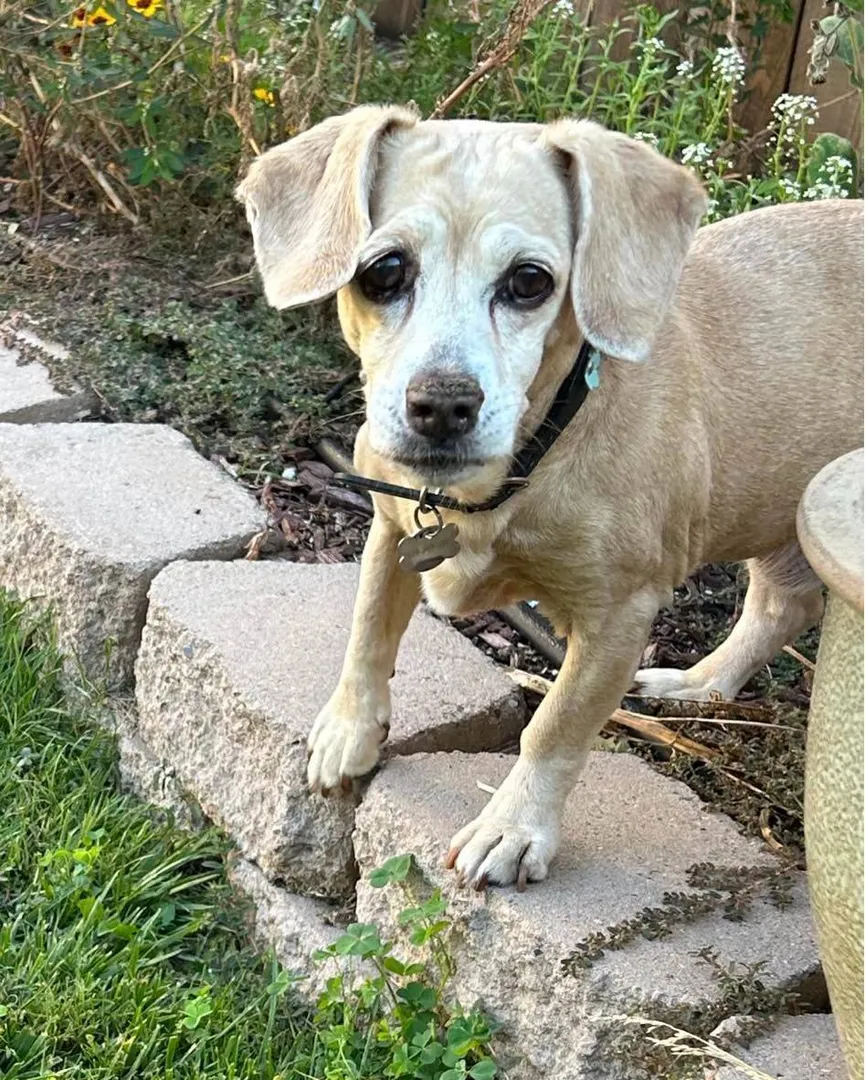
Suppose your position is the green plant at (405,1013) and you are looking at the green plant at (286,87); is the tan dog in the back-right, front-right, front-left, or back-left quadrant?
front-right

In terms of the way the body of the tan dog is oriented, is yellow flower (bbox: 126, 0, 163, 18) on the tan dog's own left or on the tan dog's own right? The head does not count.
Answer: on the tan dog's own right

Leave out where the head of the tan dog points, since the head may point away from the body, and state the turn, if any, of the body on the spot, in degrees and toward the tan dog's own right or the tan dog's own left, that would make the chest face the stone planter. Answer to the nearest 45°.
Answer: approximately 90° to the tan dog's own left

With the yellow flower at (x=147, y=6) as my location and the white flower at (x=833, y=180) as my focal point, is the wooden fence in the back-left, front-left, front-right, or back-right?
front-left

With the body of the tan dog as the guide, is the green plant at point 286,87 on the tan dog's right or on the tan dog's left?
on the tan dog's right

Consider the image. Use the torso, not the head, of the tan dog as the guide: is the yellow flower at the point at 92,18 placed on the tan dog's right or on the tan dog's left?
on the tan dog's right

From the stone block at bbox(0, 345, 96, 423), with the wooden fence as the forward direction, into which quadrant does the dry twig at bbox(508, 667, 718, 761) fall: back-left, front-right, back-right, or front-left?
front-right

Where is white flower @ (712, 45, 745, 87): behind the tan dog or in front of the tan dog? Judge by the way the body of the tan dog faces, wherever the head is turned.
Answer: behind

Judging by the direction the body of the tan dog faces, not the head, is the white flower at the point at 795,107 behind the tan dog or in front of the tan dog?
behind

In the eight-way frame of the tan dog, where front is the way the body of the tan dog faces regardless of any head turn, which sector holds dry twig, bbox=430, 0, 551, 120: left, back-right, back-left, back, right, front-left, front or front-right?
back-right

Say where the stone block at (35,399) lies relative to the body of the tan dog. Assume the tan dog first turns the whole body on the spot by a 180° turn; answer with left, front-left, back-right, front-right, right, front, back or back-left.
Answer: left

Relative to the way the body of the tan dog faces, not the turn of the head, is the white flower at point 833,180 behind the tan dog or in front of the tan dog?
behind

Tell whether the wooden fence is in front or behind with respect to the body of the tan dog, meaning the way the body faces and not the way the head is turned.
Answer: behind

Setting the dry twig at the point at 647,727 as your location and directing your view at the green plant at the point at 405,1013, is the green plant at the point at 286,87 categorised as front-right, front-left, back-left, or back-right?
back-right
